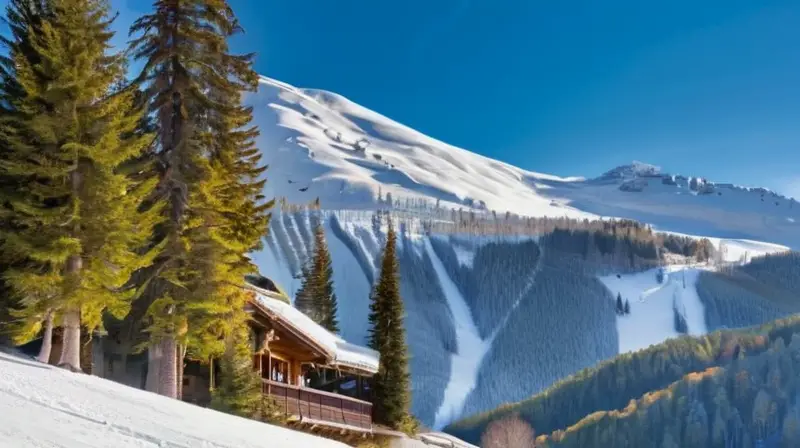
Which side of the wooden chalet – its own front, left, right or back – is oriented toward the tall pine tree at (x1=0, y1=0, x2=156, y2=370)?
right

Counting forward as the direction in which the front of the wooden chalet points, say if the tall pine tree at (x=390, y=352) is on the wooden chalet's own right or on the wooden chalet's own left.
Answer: on the wooden chalet's own left

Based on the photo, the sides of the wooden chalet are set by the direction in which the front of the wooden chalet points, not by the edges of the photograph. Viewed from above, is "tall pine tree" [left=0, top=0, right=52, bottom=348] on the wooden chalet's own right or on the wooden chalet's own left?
on the wooden chalet's own right

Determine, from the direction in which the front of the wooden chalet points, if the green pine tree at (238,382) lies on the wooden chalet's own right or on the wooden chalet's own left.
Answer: on the wooden chalet's own right

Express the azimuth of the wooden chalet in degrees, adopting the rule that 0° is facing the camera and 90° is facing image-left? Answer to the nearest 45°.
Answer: approximately 315°
